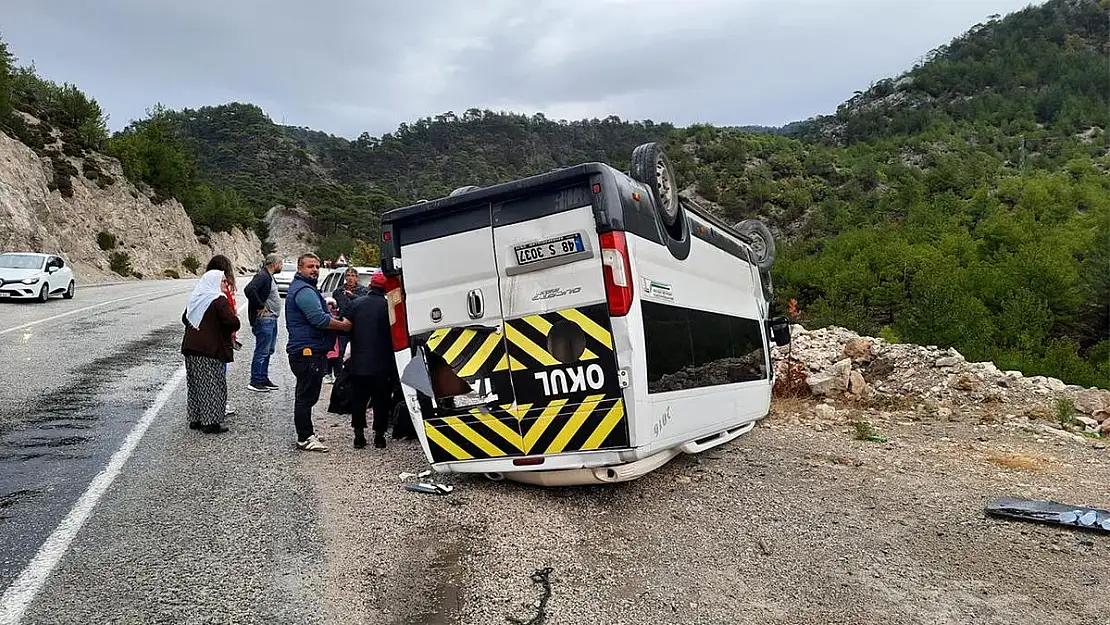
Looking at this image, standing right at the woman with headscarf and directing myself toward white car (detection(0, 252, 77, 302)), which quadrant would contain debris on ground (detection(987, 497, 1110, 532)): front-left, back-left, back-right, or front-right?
back-right

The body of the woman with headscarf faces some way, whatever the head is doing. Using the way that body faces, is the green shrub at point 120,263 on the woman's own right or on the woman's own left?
on the woman's own left

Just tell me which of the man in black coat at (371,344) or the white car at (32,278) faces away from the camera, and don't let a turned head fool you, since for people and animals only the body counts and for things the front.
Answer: the man in black coat

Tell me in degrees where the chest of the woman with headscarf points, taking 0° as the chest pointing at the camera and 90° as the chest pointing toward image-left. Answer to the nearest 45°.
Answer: approximately 225°

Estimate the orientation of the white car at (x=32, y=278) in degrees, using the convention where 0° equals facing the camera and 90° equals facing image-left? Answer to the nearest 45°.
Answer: approximately 45°

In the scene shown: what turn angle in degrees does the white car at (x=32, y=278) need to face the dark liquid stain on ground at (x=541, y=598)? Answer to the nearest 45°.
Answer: approximately 45° to its left

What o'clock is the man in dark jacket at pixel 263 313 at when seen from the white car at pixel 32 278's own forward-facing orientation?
The man in dark jacket is roughly at 10 o'clock from the white car.

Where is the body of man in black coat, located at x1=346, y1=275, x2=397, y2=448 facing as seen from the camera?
away from the camera

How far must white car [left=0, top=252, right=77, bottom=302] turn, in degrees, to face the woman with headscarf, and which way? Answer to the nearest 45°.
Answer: approximately 45° to its left

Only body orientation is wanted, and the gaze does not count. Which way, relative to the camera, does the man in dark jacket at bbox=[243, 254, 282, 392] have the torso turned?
to the viewer's right

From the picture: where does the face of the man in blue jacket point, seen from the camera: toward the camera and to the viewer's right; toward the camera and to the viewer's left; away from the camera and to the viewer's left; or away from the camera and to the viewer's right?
toward the camera and to the viewer's right

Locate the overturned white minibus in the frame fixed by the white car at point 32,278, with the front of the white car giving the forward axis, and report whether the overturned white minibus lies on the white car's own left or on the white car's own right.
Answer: on the white car's own left
